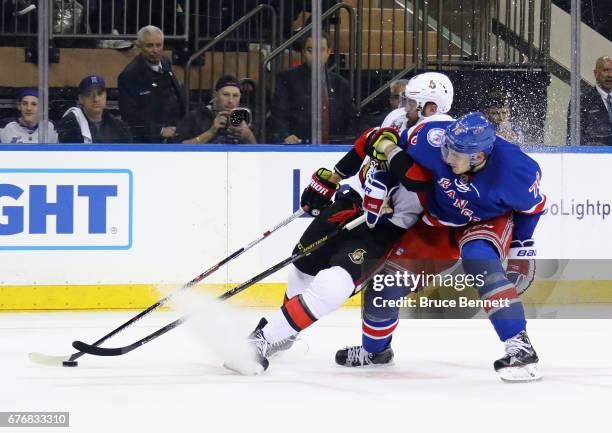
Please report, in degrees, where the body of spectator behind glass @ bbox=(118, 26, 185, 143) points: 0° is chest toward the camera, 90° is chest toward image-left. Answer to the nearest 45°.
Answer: approximately 315°

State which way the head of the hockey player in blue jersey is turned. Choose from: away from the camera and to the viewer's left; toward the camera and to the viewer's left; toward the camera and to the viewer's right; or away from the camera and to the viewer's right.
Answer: toward the camera and to the viewer's left

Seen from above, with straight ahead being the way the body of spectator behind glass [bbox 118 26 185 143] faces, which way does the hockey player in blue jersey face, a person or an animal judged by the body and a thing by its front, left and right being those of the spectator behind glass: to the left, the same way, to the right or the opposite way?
to the right

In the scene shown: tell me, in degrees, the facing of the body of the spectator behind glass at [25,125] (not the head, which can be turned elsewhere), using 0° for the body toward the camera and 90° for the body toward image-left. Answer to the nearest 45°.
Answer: approximately 0°

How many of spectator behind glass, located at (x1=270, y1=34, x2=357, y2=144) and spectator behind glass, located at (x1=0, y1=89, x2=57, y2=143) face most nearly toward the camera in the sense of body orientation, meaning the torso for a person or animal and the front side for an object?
2

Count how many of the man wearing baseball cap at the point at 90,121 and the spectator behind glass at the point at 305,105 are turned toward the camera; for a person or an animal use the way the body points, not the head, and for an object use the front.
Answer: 2

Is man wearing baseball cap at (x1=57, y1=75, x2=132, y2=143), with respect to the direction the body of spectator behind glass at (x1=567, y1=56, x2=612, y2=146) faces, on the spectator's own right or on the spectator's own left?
on the spectator's own right

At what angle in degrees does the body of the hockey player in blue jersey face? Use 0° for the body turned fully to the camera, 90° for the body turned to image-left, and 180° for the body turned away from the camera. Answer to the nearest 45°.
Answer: approximately 45°

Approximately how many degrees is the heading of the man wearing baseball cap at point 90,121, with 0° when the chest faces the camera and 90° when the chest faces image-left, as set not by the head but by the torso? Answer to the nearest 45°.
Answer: approximately 0°

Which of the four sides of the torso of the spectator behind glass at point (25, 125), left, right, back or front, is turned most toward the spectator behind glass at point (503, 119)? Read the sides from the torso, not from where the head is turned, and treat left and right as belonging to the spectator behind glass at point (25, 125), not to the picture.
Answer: left
